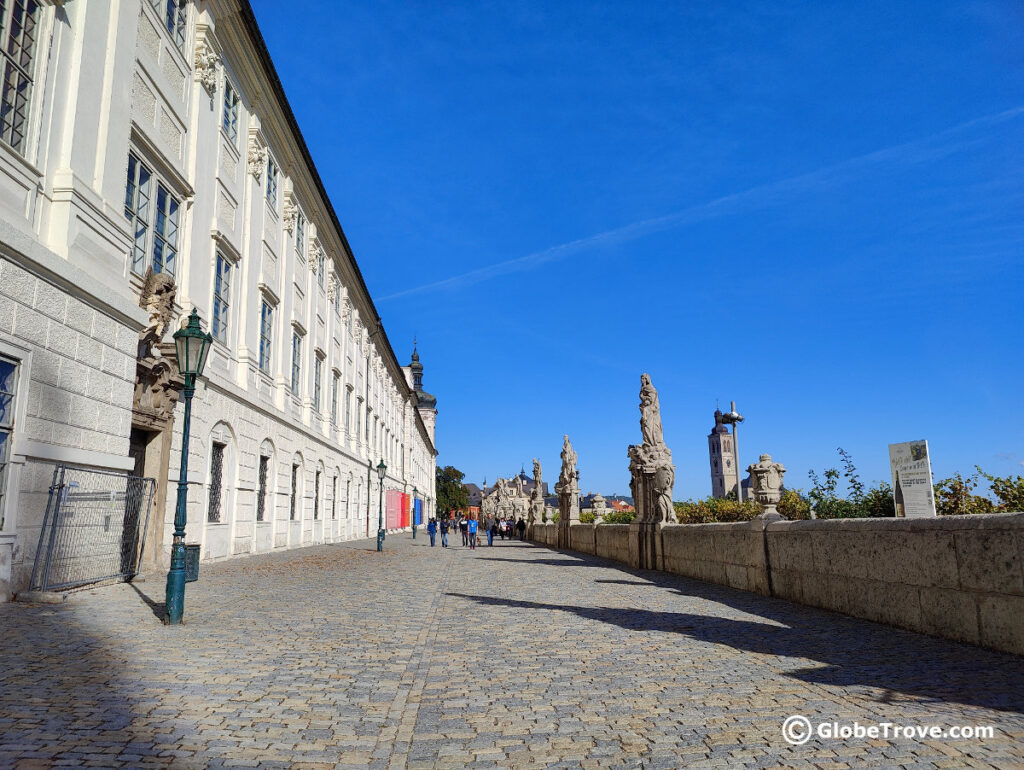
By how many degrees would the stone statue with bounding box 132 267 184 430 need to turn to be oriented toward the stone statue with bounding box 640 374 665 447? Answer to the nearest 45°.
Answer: approximately 45° to its left

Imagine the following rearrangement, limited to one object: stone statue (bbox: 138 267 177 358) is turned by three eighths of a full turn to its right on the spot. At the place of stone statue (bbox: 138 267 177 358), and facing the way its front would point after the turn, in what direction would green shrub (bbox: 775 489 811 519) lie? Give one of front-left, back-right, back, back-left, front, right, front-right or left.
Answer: back

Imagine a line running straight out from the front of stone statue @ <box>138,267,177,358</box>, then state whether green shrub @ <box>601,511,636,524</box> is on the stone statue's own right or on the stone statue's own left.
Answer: on the stone statue's own left

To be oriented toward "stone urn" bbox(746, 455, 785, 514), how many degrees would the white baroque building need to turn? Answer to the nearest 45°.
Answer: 0° — it already faces it

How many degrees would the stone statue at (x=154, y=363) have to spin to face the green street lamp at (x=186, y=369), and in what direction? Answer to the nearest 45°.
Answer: approximately 45° to its right

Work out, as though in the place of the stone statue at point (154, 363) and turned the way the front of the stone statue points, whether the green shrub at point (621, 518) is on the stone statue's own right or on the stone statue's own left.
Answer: on the stone statue's own left

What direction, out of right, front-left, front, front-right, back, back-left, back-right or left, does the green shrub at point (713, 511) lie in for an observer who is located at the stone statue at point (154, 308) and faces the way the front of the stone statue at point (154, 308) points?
front-left

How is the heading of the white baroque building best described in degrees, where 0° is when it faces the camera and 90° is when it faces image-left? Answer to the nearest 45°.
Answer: approximately 315°

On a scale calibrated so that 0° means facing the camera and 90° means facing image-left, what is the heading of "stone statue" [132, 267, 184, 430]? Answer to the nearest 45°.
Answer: approximately 315°

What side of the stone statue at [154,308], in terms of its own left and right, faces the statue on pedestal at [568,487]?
left

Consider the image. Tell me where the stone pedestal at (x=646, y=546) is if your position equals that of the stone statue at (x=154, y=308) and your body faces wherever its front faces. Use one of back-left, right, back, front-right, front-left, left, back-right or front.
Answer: front-left

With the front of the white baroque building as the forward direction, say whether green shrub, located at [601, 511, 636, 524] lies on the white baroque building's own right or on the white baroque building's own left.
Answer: on the white baroque building's own left

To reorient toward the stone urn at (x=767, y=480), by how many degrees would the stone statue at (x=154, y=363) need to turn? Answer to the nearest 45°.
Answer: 0° — it already faces it

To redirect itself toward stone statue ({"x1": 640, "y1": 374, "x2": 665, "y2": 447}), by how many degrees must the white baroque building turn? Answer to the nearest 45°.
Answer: approximately 45° to its left
